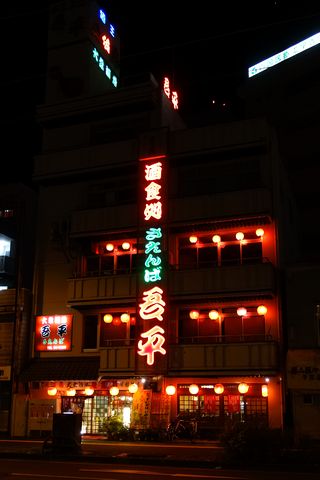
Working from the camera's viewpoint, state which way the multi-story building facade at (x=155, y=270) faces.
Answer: facing the viewer

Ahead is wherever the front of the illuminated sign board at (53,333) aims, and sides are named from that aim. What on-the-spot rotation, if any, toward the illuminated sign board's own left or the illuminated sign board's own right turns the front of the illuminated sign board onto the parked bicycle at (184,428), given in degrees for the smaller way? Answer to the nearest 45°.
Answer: approximately 45° to the illuminated sign board's own left

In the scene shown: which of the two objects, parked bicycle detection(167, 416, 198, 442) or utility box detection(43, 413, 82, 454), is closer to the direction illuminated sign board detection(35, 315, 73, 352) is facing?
the utility box
